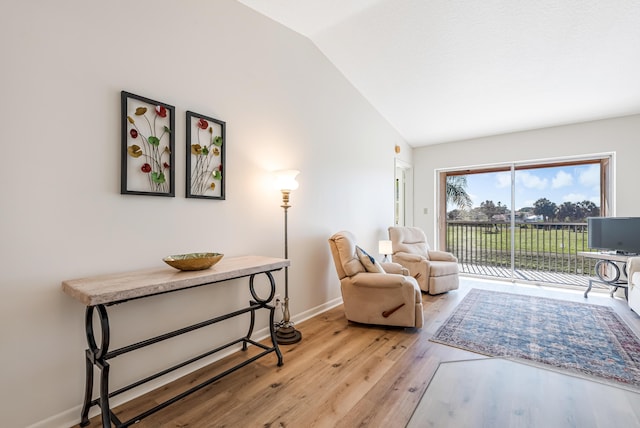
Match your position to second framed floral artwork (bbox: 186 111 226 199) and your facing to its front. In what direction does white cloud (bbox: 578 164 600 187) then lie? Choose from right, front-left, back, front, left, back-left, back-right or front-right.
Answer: front-left

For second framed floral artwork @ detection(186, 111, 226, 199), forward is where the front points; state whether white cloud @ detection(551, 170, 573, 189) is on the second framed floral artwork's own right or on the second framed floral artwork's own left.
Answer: on the second framed floral artwork's own left

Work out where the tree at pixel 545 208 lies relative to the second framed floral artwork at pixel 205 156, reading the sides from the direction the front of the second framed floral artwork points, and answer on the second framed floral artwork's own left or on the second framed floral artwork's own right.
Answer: on the second framed floral artwork's own left

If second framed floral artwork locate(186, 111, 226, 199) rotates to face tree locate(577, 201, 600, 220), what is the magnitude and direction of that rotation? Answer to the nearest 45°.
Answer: approximately 45° to its left

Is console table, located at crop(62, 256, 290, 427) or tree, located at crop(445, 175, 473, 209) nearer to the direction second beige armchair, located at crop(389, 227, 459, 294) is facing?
the console table

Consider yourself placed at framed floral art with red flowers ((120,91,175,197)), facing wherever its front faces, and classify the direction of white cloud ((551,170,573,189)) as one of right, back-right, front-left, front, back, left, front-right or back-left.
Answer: front-left

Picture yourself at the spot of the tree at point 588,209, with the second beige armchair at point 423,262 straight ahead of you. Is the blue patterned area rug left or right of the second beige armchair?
left

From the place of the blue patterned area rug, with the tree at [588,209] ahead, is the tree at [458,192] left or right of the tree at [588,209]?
left
